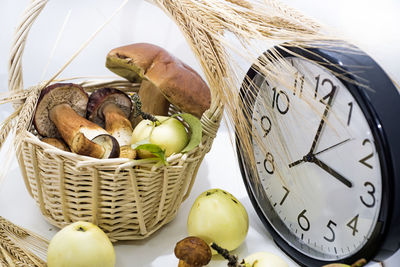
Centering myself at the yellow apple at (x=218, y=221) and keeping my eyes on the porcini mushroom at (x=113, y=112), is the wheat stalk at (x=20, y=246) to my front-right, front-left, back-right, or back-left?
front-left

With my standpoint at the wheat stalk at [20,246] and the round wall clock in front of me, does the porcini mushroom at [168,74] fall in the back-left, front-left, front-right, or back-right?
front-left

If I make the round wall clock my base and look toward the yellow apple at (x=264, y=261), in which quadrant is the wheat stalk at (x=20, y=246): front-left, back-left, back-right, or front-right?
front-right

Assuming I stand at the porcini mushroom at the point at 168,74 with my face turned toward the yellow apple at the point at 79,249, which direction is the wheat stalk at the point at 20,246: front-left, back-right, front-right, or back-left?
front-right

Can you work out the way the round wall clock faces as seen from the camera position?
facing the viewer and to the left of the viewer
